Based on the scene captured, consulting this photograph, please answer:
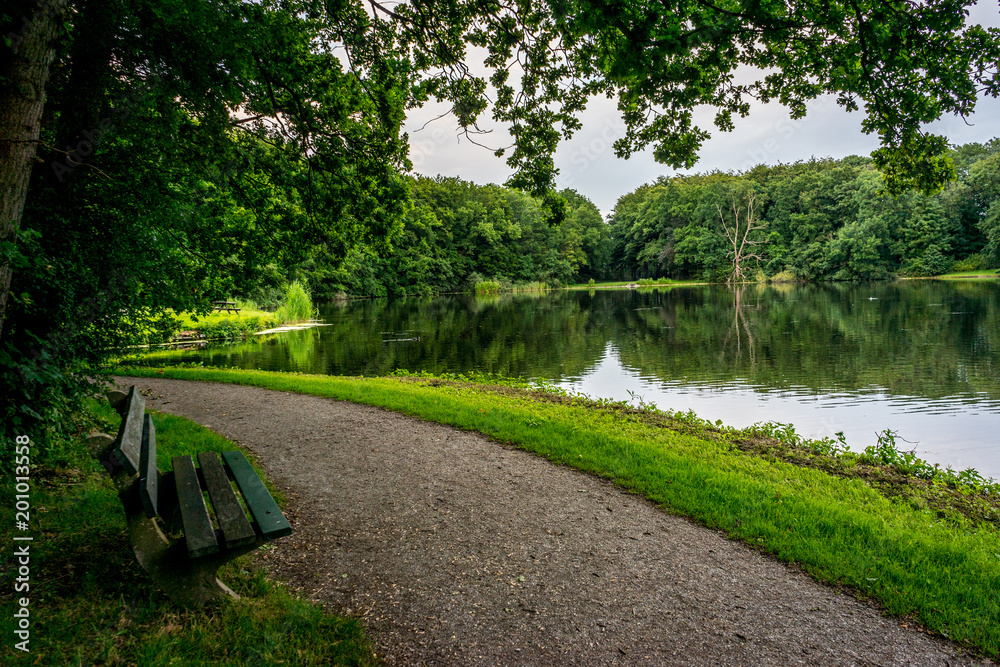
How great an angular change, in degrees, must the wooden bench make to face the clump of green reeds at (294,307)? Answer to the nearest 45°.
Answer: approximately 90° to its left

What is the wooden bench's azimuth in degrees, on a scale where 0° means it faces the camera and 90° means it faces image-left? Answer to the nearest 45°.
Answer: approximately 270°
